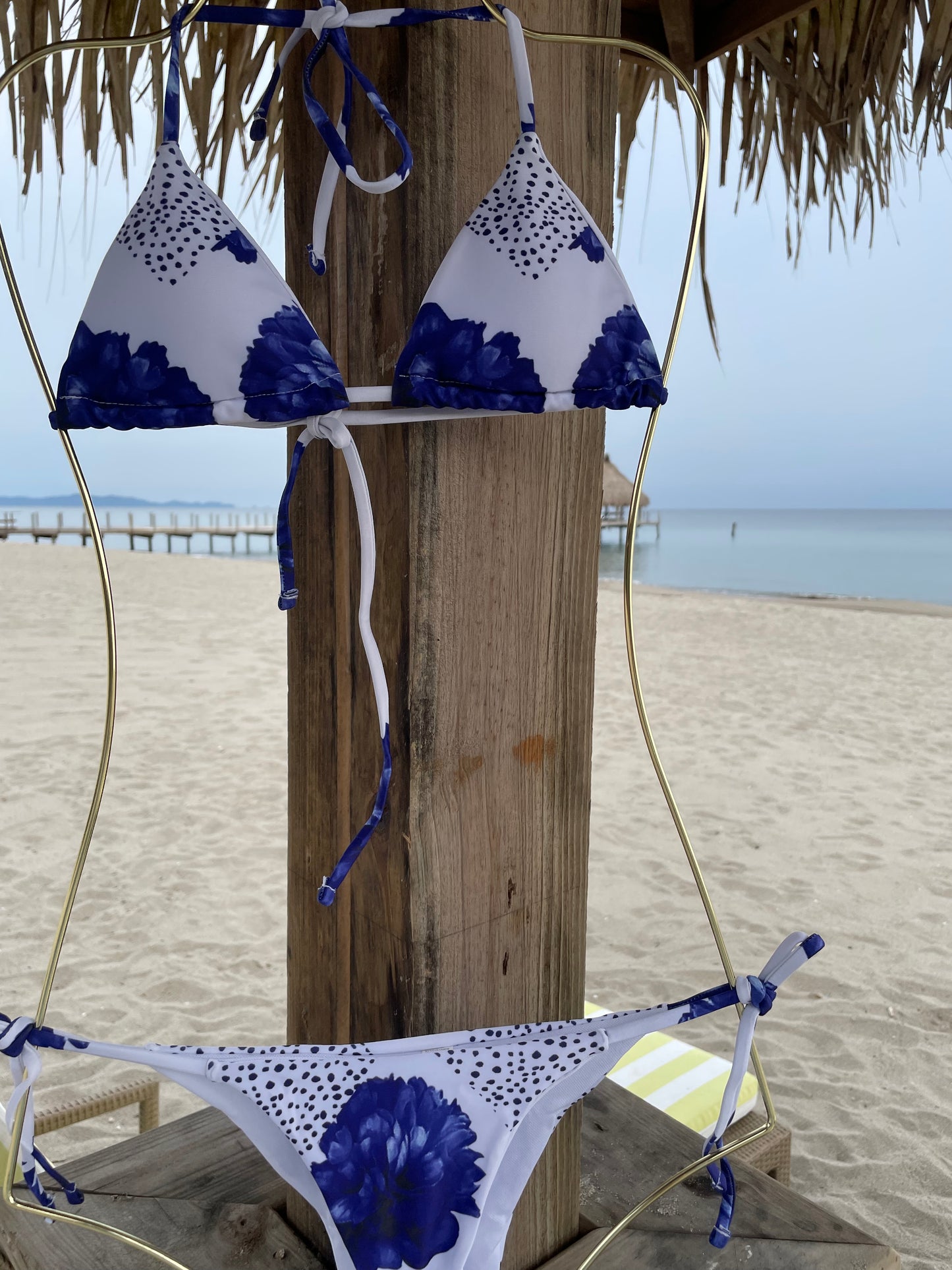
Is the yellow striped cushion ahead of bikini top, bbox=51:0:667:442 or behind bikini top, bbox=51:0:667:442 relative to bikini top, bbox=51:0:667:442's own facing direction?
behind

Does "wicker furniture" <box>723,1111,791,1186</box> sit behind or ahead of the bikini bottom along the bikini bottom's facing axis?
behind

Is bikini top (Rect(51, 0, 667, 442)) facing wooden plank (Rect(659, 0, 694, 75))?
no

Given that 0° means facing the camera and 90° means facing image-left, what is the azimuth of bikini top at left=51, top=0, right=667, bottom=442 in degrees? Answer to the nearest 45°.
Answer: approximately 0°

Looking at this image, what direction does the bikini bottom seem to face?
toward the camera

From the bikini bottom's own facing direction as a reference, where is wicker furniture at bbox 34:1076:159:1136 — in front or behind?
behind

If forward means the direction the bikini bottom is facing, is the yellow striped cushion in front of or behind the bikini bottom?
behind

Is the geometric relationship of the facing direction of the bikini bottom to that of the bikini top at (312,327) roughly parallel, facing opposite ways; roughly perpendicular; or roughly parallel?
roughly parallel

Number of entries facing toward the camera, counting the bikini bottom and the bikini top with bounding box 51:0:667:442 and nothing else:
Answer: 2
